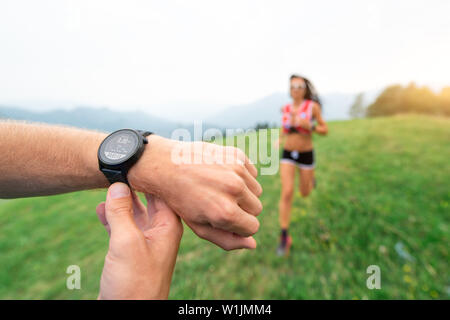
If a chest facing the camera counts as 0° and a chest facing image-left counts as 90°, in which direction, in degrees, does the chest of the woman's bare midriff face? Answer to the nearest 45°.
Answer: approximately 0°
